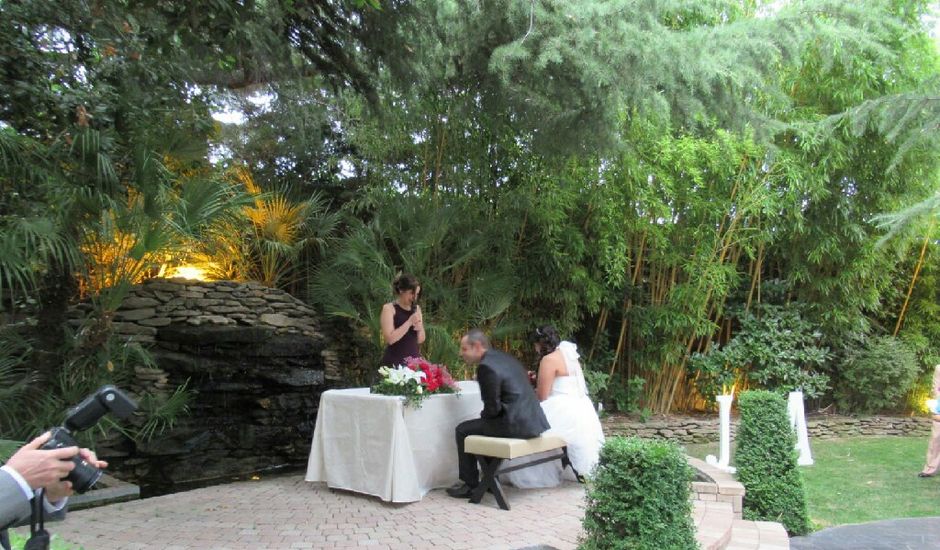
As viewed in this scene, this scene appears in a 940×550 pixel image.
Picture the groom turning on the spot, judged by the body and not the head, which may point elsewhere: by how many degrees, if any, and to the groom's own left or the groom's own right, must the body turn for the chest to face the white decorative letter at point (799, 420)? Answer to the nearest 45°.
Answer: approximately 135° to the groom's own right

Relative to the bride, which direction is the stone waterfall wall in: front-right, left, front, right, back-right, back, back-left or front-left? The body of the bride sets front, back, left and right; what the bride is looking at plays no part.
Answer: front

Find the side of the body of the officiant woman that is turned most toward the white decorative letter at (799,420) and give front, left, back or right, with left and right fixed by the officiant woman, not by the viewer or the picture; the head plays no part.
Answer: left

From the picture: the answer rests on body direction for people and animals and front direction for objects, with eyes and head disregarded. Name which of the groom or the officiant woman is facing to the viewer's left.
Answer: the groom

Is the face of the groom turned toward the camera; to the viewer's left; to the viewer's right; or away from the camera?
to the viewer's left

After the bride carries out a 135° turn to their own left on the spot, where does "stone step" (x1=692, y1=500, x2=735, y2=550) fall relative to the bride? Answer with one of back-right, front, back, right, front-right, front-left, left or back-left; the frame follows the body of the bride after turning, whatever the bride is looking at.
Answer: front-left

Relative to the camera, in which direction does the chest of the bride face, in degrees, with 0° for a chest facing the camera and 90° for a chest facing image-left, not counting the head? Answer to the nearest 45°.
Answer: approximately 135°

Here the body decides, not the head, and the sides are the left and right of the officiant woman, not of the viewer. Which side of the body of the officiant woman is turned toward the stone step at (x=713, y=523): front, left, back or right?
front

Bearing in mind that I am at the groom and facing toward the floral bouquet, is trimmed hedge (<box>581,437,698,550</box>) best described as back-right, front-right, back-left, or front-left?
back-left

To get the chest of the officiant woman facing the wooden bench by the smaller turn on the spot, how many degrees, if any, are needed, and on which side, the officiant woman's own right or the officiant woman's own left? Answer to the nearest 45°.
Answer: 0° — they already face it

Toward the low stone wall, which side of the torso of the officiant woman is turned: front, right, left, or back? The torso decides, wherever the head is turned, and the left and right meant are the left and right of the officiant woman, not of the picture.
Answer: left

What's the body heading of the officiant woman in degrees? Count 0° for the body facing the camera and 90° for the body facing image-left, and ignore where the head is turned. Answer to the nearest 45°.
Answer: approximately 315°

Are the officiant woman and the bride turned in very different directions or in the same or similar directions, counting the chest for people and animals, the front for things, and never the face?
very different directions

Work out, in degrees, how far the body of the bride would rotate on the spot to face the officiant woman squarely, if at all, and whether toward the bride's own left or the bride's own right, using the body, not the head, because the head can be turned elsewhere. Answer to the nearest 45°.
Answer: approximately 45° to the bride's own left

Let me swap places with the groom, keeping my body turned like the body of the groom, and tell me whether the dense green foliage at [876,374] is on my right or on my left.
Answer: on my right
